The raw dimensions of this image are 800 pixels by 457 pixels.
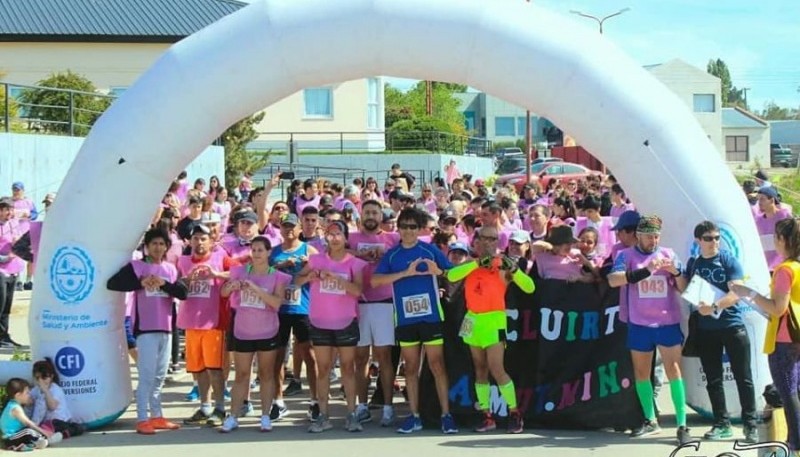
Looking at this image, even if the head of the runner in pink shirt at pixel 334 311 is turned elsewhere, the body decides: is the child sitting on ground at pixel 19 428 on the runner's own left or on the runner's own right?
on the runner's own right

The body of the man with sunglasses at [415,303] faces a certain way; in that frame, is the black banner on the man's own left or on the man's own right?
on the man's own left

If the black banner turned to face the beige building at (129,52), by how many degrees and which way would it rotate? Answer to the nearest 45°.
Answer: approximately 135° to its right

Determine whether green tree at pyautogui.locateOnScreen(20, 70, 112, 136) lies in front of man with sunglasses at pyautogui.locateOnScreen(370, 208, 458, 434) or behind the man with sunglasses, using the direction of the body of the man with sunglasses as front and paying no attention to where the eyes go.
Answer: behind

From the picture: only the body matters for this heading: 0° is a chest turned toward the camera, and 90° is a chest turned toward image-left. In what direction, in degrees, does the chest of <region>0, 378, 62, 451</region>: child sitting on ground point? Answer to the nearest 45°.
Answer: approximately 270°
